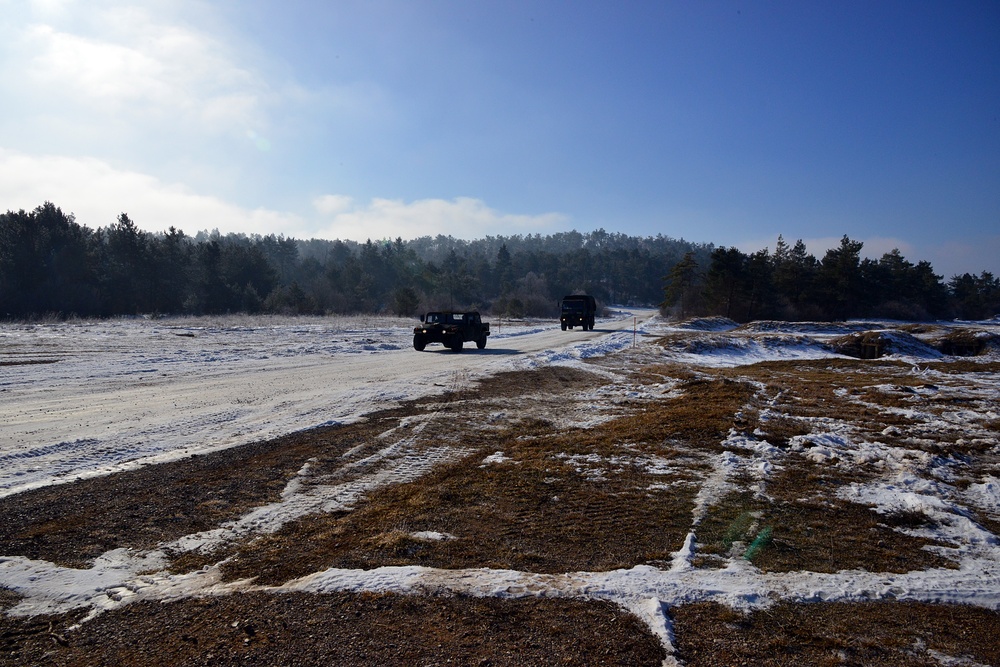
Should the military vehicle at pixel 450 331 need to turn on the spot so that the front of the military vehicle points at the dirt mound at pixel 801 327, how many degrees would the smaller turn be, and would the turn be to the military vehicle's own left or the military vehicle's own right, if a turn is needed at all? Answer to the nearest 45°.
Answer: approximately 180°

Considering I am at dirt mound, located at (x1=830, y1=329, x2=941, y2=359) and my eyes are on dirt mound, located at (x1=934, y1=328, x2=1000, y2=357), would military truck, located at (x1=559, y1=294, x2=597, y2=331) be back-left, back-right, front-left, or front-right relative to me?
back-left

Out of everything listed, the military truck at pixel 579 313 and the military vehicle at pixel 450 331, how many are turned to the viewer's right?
0

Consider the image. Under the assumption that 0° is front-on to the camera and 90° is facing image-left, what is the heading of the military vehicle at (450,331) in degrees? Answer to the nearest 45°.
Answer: approximately 45°

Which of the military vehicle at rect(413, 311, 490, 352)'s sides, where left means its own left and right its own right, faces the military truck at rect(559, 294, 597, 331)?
back

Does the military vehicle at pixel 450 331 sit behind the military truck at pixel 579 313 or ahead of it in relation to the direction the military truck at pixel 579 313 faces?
ahead

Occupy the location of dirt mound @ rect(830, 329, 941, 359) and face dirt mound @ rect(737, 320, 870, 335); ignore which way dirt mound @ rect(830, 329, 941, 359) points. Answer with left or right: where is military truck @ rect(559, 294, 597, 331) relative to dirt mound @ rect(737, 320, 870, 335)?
left

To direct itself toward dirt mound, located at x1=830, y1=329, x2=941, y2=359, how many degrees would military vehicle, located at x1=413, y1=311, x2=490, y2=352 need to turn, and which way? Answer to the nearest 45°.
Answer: approximately 135° to its left
